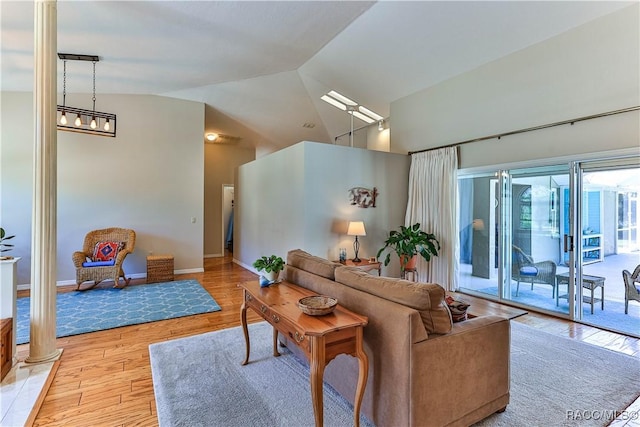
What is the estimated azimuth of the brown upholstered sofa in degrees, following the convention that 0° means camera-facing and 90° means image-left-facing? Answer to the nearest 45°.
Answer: approximately 225°

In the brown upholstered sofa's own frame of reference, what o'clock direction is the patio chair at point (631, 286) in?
The patio chair is roughly at 12 o'clock from the brown upholstered sofa.

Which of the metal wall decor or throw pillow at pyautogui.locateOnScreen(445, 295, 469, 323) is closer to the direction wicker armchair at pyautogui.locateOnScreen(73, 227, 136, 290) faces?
the throw pillow

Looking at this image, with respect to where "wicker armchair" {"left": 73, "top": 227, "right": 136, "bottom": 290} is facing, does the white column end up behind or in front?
in front

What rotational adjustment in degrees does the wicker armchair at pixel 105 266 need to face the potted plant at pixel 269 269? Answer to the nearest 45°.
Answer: approximately 45° to its left

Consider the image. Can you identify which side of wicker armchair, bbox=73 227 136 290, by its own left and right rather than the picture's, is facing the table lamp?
left

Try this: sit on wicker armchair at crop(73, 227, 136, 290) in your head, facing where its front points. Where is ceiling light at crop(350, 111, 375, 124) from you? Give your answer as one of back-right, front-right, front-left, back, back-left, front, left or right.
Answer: back-left

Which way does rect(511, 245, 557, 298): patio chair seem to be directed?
to the viewer's right

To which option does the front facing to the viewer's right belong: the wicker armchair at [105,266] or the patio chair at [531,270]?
the patio chair
